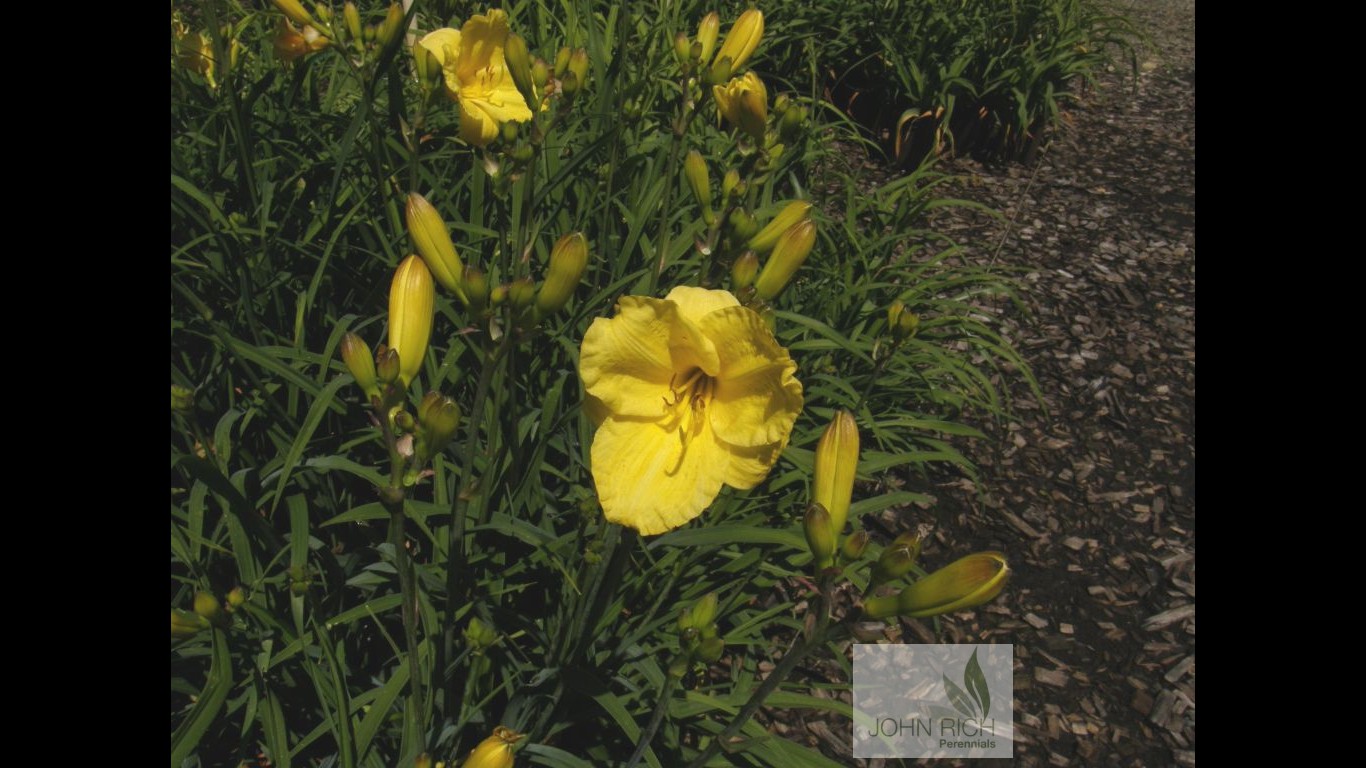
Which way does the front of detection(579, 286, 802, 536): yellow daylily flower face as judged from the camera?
facing the viewer

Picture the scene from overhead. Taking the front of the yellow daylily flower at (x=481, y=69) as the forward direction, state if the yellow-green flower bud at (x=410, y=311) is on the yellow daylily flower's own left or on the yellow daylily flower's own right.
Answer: on the yellow daylily flower's own right

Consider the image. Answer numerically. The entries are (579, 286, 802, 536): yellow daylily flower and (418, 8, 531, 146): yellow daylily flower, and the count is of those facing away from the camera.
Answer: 0

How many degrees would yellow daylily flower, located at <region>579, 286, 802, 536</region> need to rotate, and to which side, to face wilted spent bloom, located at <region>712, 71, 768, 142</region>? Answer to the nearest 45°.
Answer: approximately 180°

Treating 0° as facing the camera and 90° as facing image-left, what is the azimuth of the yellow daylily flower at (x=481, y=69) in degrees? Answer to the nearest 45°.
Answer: approximately 315°

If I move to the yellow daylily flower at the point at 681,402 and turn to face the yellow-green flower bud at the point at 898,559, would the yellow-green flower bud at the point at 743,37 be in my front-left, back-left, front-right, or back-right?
back-left

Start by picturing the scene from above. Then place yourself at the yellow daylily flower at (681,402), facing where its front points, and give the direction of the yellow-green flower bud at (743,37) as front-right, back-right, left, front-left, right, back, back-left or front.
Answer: back

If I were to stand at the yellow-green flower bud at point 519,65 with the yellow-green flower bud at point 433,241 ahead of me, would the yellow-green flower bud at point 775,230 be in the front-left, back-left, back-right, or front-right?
front-left
